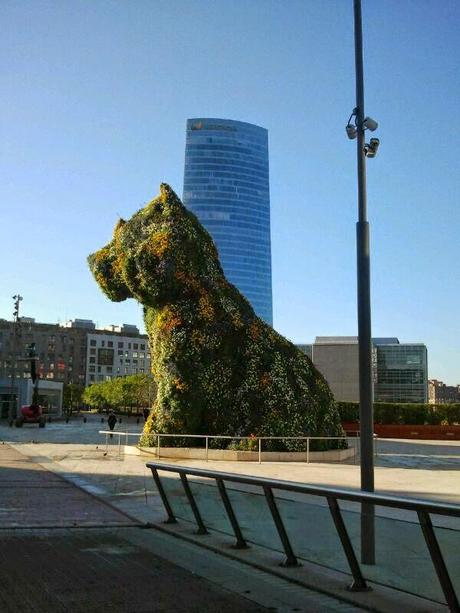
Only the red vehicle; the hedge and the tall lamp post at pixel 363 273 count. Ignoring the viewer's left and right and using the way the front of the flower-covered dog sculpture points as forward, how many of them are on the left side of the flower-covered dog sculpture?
1

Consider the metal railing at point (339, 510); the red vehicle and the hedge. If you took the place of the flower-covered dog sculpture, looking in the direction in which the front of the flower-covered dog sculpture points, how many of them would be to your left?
1

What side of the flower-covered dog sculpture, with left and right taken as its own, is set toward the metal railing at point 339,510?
left

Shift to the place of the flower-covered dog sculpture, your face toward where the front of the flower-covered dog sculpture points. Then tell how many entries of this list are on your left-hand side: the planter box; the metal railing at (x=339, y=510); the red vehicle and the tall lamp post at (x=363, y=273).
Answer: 2

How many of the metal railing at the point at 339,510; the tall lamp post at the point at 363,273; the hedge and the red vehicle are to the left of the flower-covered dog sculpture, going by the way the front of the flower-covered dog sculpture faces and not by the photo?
2

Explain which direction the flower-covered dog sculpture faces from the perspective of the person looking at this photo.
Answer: facing to the left of the viewer

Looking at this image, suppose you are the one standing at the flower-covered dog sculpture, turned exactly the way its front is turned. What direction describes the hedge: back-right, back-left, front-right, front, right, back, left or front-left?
back-right

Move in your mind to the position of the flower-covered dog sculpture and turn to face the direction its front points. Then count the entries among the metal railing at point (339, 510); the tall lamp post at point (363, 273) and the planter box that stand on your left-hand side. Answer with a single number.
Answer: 2

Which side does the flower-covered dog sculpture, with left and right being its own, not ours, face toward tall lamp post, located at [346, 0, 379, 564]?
left

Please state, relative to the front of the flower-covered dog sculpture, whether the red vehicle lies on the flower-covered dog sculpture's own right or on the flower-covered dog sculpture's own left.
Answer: on the flower-covered dog sculpture's own right

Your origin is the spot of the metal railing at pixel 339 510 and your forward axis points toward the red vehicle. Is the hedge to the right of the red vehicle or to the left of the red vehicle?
right

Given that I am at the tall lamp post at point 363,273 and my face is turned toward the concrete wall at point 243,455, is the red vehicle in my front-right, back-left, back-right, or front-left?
front-left
